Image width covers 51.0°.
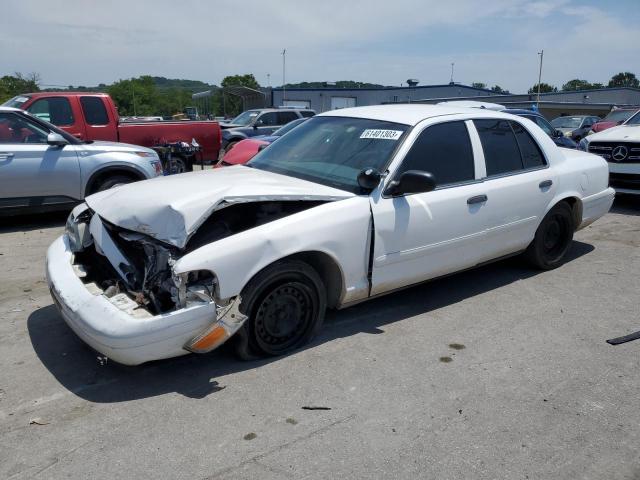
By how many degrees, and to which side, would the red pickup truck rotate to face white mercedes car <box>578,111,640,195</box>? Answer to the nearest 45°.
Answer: approximately 135° to its left

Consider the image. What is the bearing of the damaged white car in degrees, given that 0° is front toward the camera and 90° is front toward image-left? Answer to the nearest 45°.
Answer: approximately 45°

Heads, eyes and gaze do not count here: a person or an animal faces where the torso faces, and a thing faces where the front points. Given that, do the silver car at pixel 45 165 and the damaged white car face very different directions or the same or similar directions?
very different directions

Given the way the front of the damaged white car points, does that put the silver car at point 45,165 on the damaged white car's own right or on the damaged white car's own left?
on the damaged white car's own right

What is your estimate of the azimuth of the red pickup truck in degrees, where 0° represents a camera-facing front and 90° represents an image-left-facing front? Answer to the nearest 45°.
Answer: approximately 90°

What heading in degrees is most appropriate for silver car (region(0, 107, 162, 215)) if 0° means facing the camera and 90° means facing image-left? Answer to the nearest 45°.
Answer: approximately 270°
